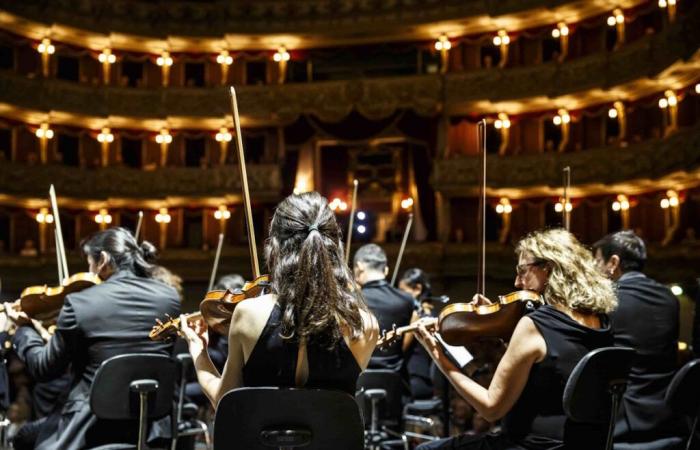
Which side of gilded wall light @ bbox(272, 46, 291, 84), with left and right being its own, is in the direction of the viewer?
front

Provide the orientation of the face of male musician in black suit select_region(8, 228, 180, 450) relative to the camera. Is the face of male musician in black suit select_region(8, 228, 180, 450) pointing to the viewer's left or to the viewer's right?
to the viewer's left

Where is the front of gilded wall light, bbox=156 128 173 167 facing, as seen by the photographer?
facing the viewer

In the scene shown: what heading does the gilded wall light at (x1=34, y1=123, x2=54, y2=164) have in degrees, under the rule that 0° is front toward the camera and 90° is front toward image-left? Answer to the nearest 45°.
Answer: approximately 0°

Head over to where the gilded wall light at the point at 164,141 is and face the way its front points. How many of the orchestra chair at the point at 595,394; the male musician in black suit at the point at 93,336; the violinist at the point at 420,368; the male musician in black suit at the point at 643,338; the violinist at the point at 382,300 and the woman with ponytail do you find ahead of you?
6

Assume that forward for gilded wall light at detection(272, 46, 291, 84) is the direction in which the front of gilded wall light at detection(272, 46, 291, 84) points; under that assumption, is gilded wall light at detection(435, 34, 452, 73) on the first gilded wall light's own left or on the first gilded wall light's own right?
on the first gilded wall light's own left

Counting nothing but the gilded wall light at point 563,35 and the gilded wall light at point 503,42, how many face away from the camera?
0

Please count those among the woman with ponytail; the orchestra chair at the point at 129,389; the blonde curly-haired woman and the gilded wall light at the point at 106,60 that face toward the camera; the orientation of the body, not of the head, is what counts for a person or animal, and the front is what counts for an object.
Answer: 1

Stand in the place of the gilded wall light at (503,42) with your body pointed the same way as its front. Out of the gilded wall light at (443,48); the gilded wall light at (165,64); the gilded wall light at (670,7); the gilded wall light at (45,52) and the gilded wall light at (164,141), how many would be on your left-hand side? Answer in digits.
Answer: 1

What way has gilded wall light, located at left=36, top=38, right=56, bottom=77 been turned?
toward the camera

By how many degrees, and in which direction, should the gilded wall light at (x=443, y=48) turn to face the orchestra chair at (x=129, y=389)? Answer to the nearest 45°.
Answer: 0° — it already faces it

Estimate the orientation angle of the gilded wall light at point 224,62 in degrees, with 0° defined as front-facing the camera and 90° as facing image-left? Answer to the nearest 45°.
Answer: approximately 0°

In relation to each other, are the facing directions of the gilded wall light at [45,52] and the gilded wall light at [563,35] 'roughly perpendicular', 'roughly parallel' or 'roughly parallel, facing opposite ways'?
roughly perpendicular

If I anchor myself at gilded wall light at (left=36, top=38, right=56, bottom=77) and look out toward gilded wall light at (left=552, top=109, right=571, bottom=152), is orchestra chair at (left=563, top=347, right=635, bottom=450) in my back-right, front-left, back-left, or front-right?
front-right

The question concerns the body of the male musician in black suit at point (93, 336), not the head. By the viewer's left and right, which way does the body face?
facing away from the viewer and to the left of the viewer

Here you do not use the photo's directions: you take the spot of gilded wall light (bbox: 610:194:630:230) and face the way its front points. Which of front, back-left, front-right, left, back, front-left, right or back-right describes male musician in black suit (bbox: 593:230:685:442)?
front-left

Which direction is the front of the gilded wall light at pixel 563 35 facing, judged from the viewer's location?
facing the viewer and to the left of the viewer

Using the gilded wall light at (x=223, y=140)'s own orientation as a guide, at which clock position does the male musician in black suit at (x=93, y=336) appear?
The male musician in black suit is roughly at 12 o'clock from the gilded wall light.

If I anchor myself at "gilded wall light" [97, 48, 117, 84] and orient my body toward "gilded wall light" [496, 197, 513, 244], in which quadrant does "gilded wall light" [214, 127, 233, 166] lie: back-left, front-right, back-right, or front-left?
front-left

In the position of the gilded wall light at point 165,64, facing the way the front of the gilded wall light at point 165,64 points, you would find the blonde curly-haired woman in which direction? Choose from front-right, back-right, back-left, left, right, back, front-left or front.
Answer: front
